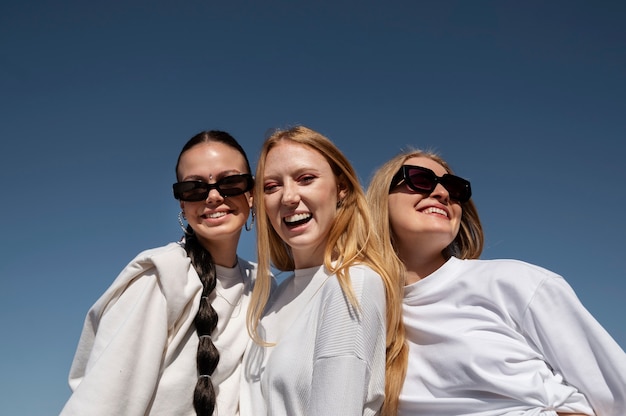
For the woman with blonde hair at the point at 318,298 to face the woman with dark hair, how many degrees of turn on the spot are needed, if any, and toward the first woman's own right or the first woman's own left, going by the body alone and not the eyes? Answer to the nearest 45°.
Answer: approximately 45° to the first woman's own right

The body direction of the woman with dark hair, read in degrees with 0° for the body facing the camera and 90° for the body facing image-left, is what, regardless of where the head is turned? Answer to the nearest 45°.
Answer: approximately 315°

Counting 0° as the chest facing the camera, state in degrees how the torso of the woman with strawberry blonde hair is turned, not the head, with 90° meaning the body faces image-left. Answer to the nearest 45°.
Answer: approximately 0°

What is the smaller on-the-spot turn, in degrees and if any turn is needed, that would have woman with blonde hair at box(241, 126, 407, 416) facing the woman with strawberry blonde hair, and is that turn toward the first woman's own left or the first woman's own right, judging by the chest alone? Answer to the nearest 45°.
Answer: approximately 135° to the first woman's own left

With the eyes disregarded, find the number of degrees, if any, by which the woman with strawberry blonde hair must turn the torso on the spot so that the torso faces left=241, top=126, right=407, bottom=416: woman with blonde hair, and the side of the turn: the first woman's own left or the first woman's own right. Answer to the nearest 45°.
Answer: approximately 90° to the first woman's own right
